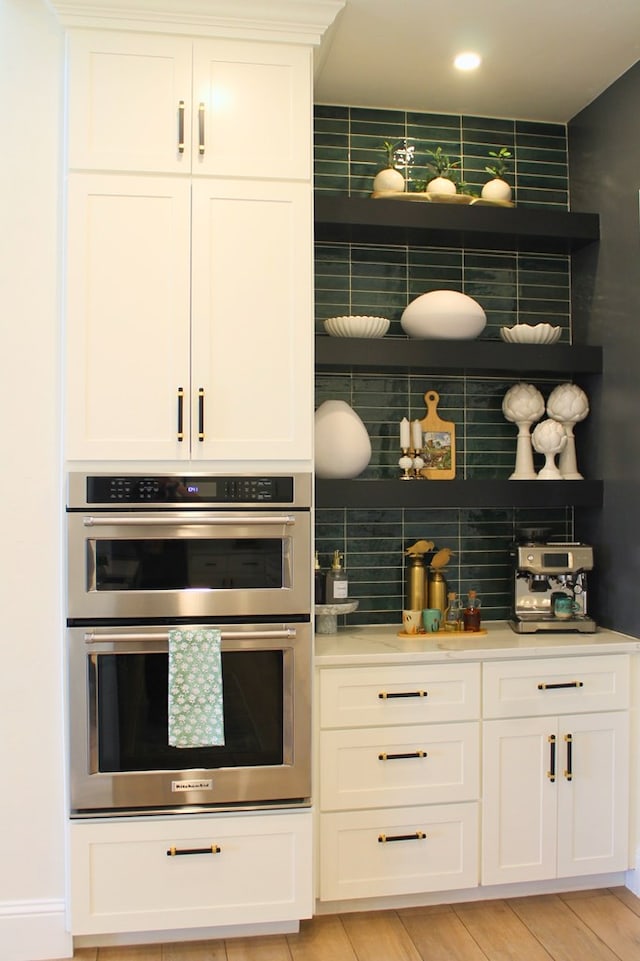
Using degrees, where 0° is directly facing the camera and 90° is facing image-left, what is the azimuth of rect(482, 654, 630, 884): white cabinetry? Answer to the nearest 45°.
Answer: approximately 0°

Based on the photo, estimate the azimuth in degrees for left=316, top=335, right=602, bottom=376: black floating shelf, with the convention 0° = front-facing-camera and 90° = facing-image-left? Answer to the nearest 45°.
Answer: approximately 0°
